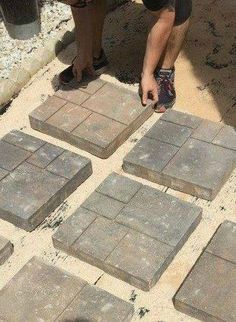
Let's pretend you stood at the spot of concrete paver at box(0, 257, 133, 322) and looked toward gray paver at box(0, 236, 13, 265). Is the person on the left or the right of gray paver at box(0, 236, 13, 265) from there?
right

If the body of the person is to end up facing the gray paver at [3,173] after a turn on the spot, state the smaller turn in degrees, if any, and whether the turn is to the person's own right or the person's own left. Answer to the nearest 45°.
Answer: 0° — they already face it

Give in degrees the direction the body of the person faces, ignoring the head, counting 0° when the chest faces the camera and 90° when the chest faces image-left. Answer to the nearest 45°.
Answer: approximately 45°

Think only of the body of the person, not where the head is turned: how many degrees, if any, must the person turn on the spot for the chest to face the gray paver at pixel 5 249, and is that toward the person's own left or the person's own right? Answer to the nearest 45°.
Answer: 0° — they already face it

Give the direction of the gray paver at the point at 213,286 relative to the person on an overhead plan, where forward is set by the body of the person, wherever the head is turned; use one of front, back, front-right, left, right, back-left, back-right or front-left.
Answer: front-left

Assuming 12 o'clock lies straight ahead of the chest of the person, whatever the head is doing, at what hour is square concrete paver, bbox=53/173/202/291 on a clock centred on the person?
The square concrete paver is roughly at 11 o'clock from the person.

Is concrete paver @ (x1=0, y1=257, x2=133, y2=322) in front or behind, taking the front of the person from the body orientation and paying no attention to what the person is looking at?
in front

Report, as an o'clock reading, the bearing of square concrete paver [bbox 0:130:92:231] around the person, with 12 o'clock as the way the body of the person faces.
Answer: The square concrete paver is roughly at 12 o'clock from the person.

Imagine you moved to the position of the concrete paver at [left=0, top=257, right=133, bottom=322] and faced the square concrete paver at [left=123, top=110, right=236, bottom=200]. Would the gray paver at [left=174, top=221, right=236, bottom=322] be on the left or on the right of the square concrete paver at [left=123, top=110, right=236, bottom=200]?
right

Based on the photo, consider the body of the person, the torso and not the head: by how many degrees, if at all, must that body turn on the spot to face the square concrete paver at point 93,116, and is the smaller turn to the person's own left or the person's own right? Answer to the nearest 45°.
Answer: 0° — they already face it

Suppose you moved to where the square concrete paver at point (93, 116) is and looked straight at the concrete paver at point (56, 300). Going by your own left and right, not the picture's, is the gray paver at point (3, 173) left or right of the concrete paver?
right
